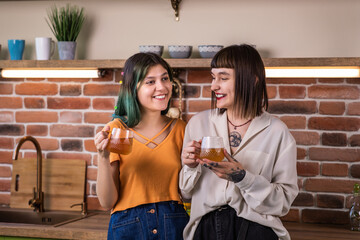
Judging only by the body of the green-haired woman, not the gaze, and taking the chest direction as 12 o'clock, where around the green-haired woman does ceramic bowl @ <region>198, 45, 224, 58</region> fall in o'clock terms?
The ceramic bowl is roughly at 7 o'clock from the green-haired woman.

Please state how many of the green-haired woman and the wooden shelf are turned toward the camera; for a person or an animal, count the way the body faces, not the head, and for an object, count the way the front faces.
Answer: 2

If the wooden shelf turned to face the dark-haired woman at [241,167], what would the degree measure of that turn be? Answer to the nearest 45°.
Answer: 0° — it already faces them

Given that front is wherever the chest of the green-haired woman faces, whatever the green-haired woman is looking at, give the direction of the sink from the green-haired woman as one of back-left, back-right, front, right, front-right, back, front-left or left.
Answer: back-right

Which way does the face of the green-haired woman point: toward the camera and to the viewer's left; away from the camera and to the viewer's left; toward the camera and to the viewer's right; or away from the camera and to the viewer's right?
toward the camera and to the viewer's right

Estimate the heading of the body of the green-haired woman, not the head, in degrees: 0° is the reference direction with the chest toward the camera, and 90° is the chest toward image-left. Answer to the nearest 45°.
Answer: approximately 0°

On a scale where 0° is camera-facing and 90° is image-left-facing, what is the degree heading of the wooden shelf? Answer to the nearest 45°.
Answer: approximately 0°

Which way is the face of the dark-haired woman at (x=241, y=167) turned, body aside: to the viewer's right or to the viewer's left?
to the viewer's left
